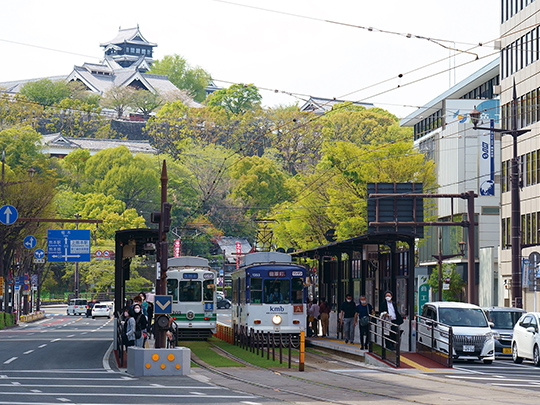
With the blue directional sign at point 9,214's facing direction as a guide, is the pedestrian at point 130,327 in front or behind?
in front

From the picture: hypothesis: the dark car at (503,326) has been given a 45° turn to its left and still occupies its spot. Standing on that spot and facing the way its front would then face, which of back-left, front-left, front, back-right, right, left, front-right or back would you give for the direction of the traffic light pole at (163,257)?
right

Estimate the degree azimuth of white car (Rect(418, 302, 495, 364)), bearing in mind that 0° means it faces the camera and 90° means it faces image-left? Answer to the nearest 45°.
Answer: approximately 315°

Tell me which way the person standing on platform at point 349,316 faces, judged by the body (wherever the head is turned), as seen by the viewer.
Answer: toward the camera

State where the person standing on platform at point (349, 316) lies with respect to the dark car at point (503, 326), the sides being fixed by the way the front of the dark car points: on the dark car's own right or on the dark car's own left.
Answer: on the dark car's own right

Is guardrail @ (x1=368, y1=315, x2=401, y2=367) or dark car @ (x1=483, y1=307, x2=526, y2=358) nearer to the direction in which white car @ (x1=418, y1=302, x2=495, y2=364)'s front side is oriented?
the guardrail

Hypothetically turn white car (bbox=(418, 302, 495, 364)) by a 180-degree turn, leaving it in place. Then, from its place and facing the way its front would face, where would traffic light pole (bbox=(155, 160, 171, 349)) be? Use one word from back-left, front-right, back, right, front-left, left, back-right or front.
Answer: left

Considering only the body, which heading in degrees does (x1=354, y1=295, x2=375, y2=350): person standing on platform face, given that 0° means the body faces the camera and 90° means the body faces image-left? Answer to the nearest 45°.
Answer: approximately 0°

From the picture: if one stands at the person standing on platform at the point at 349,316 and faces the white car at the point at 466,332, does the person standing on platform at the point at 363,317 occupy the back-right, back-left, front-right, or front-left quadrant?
front-right

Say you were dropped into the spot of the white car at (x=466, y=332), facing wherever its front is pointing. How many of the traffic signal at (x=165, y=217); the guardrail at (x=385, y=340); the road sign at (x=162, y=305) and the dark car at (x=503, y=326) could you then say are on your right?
3

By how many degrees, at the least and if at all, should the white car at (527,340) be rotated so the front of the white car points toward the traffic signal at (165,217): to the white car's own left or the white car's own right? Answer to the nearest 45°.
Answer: approximately 90° to the white car's own right
